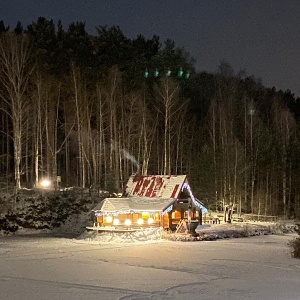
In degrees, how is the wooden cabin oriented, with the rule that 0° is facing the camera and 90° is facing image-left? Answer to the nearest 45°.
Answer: approximately 315°
